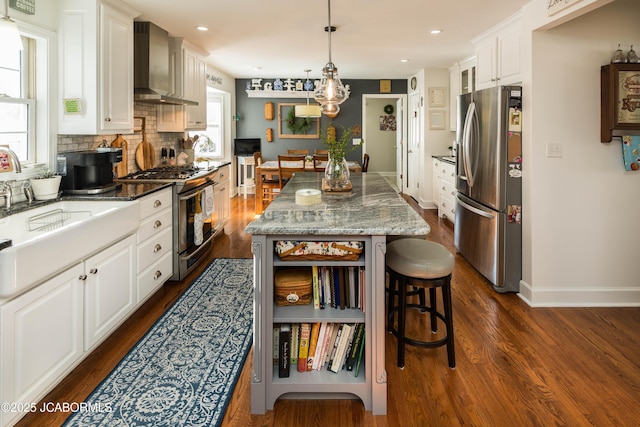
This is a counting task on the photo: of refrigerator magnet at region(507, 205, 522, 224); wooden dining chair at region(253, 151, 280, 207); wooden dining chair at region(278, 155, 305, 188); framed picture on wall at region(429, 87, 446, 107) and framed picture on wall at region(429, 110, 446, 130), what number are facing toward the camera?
3

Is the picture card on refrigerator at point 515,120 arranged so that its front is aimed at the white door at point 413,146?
no

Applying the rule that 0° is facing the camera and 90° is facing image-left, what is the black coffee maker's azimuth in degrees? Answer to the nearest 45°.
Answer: approximately 315°

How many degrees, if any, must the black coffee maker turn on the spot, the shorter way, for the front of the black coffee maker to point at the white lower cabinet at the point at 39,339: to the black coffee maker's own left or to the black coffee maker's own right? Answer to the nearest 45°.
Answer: approximately 45° to the black coffee maker's own right

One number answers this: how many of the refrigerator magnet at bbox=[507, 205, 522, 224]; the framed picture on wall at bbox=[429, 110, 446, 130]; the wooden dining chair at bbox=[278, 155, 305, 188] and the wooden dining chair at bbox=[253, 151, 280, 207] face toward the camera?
2

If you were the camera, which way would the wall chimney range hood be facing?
facing the viewer and to the right of the viewer

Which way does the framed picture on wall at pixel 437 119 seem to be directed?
toward the camera

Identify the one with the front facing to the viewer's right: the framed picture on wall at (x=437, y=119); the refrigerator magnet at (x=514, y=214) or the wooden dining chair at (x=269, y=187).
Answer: the wooden dining chair
